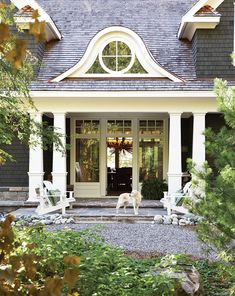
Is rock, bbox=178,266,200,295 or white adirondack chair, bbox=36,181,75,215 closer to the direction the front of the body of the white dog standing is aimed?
the rock

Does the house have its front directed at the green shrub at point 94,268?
yes

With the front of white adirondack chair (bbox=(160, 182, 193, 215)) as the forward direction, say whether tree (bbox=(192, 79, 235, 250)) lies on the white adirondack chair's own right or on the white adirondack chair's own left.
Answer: on the white adirondack chair's own left

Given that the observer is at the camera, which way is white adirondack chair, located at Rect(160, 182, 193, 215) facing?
facing to the left of the viewer

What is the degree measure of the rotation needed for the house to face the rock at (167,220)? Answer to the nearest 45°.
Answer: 0° — it already faces it
